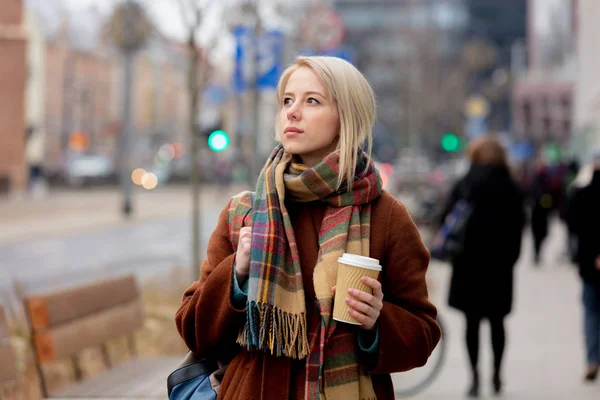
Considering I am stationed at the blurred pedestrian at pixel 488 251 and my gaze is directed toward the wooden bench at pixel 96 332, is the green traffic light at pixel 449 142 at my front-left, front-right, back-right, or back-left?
back-right

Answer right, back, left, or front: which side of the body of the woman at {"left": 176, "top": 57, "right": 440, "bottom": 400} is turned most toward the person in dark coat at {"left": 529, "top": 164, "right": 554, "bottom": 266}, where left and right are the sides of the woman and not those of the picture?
back

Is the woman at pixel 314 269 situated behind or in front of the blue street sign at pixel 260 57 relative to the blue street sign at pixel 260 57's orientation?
in front

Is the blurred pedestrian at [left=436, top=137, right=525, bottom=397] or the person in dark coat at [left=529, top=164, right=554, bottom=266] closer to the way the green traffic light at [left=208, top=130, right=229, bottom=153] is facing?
the blurred pedestrian

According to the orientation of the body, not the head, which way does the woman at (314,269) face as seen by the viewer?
toward the camera

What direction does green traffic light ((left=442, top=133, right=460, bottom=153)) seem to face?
toward the camera

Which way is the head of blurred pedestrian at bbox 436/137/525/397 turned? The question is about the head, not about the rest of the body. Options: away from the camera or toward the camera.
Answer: away from the camera

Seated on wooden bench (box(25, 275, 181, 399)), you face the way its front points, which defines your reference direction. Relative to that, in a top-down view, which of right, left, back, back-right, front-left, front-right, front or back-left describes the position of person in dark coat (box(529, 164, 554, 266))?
left

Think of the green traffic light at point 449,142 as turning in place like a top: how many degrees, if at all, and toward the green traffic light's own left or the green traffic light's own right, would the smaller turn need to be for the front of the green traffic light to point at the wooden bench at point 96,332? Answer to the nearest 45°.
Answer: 0° — it already faces it

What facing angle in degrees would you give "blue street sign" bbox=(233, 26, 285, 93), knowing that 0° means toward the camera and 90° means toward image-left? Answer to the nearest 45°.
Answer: approximately 0°

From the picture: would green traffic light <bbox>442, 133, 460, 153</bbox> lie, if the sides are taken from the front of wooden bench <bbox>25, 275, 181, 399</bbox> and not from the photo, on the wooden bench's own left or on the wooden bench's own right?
on the wooden bench's own left

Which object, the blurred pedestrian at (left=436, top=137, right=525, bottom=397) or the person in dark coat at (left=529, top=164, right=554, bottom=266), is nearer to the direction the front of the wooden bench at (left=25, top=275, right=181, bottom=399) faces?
the blurred pedestrian
